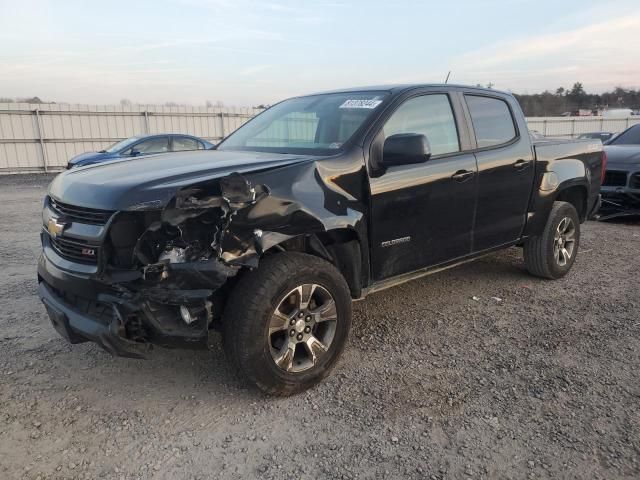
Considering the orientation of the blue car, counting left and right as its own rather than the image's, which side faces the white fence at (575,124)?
back

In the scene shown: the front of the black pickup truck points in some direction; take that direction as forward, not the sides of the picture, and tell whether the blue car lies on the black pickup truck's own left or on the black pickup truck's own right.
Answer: on the black pickup truck's own right

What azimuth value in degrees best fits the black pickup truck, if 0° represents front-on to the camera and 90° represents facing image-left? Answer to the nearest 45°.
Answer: approximately 45°

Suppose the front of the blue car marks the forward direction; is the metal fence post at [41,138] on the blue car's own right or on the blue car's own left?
on the blue car's own right

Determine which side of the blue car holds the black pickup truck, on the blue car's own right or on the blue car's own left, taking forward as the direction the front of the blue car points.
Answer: on the blue car's own left

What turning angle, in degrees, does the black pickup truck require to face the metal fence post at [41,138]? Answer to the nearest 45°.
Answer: approximately 90° to its right

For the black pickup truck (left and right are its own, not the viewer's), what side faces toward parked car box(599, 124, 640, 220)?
back

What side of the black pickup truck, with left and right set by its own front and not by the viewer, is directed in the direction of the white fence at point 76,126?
right

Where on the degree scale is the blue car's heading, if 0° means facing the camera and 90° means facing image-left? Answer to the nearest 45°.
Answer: approximately 90°

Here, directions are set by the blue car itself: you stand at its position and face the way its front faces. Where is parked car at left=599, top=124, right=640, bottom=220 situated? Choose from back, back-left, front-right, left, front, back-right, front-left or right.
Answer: back-left

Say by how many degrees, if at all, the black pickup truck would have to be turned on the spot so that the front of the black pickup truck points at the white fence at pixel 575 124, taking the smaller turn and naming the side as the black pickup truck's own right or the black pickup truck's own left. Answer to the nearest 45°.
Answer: approximately 180°
